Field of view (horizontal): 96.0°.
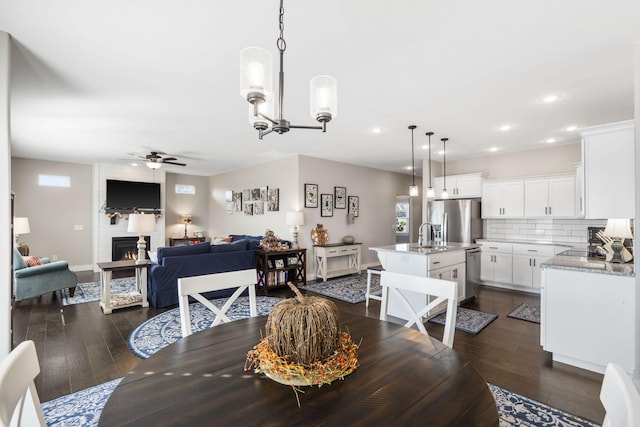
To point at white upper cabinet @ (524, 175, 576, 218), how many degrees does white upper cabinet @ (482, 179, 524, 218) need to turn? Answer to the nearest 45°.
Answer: approximately 90° to its left

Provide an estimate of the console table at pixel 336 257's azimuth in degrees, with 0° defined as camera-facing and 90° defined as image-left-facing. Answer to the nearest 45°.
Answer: approximately 315°

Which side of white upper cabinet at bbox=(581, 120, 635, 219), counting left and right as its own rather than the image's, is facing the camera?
left

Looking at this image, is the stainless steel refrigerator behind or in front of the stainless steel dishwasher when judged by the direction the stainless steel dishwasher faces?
behind

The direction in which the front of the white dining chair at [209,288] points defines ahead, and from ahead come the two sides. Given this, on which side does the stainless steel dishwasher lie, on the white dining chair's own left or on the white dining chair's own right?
on the white dining chair's own left

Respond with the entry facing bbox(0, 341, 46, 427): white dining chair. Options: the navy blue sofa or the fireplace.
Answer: the fireplace

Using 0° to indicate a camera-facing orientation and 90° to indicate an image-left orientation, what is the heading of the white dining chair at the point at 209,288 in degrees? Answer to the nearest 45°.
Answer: approximately 315°

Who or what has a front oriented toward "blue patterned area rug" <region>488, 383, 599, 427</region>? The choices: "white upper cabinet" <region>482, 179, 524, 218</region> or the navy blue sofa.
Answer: the white upper cabinet

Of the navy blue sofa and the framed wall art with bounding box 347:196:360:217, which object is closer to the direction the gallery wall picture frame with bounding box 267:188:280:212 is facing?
the navy blue sofa

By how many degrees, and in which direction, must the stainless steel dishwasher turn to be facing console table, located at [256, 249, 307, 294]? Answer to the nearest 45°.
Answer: approximately 135° to its right

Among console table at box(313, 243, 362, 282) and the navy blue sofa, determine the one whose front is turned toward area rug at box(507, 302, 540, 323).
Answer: the console table
